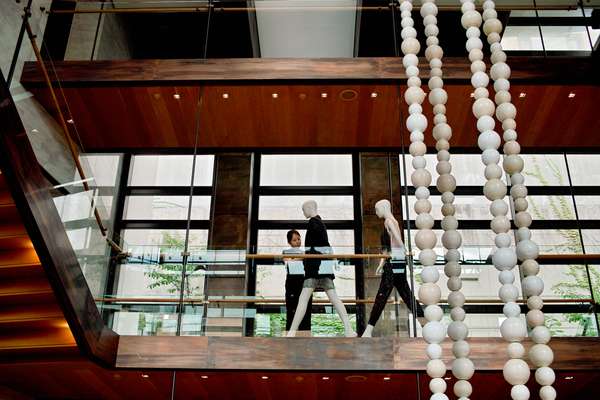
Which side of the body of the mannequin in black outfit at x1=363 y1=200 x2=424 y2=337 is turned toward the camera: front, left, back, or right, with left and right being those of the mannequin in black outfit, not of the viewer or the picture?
left

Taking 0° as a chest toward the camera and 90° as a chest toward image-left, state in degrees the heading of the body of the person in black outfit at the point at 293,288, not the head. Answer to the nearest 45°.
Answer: approximately 315°
